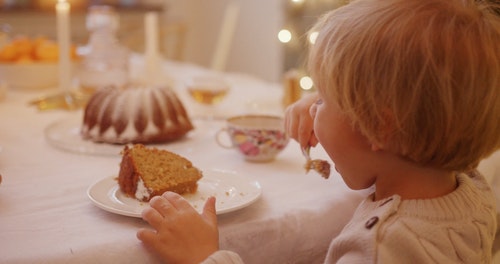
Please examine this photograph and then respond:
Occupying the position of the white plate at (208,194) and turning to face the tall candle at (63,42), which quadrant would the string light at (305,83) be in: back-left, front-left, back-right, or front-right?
front-right

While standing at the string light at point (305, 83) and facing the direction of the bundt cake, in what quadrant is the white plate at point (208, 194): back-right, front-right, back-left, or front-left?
front-left

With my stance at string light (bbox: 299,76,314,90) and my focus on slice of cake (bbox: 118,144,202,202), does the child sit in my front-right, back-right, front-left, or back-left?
front-left

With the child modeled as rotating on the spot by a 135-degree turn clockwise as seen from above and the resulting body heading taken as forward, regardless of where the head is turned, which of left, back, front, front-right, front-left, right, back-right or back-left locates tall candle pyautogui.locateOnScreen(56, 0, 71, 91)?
back-left

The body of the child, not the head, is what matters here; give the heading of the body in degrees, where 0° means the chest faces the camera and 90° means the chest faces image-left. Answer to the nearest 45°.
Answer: approximately 135°

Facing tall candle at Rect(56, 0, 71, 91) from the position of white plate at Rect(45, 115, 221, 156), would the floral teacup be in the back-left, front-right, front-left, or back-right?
back-right

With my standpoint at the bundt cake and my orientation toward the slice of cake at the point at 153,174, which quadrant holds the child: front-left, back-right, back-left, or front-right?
front-left

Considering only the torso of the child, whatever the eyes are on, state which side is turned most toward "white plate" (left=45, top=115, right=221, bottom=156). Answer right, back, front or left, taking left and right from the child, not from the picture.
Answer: front

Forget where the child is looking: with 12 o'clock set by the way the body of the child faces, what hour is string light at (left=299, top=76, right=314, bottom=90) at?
The string light is roughly at 1 o'clock from the child.

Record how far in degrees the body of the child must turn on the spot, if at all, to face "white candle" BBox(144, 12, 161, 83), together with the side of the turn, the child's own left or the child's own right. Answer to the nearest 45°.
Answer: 0° — they already face it

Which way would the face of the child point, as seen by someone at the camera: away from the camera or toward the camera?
away from the camera
